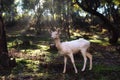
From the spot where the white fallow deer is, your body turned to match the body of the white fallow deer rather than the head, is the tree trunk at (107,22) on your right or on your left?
on your right

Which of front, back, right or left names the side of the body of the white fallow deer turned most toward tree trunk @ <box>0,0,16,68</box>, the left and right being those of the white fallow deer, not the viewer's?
front

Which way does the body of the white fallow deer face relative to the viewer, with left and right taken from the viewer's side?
facing to the left of the viewer
